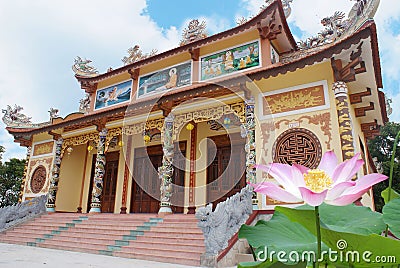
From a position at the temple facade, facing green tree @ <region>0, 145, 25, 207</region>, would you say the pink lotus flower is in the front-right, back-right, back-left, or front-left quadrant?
back-left

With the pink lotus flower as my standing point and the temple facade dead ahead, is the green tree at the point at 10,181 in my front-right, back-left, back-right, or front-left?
front-left

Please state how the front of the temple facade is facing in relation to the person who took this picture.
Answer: facing the viewer and to the left of the viewer

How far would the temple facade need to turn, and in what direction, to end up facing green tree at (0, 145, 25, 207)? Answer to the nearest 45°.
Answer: approximately 90° to its right

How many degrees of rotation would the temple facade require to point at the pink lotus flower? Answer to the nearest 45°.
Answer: approximately 45° to its left
